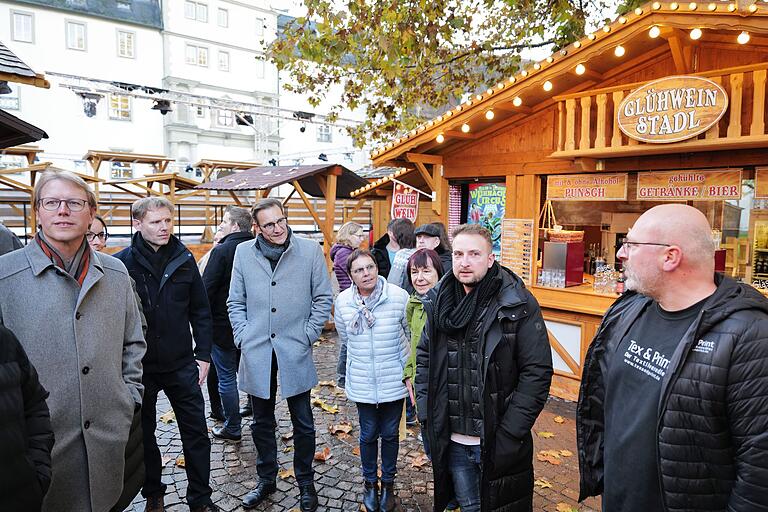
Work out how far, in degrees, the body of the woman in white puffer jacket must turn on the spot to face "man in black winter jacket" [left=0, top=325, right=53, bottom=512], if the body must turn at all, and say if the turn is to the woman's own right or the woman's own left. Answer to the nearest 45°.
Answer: approximately 45° to the woman's own right

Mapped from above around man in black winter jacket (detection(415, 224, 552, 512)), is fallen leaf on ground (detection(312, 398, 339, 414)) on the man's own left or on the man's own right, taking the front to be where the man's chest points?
on the man's own right

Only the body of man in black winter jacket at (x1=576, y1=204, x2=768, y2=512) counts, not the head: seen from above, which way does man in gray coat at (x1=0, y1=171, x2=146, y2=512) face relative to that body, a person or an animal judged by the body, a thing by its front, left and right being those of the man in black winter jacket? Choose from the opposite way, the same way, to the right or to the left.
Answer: to the left

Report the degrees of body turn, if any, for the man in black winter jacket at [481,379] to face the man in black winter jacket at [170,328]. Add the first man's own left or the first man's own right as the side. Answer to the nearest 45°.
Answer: approximately 45° to the first man's own right

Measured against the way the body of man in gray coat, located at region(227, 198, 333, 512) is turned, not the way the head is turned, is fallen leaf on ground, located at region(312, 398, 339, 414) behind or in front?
behind

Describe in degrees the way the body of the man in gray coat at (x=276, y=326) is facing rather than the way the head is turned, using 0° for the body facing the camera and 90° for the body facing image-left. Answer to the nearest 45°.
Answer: approximately 0°

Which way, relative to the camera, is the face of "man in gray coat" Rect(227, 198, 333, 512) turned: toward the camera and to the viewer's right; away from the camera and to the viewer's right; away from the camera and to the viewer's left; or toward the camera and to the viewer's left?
toward the camera and to the viewer's right
